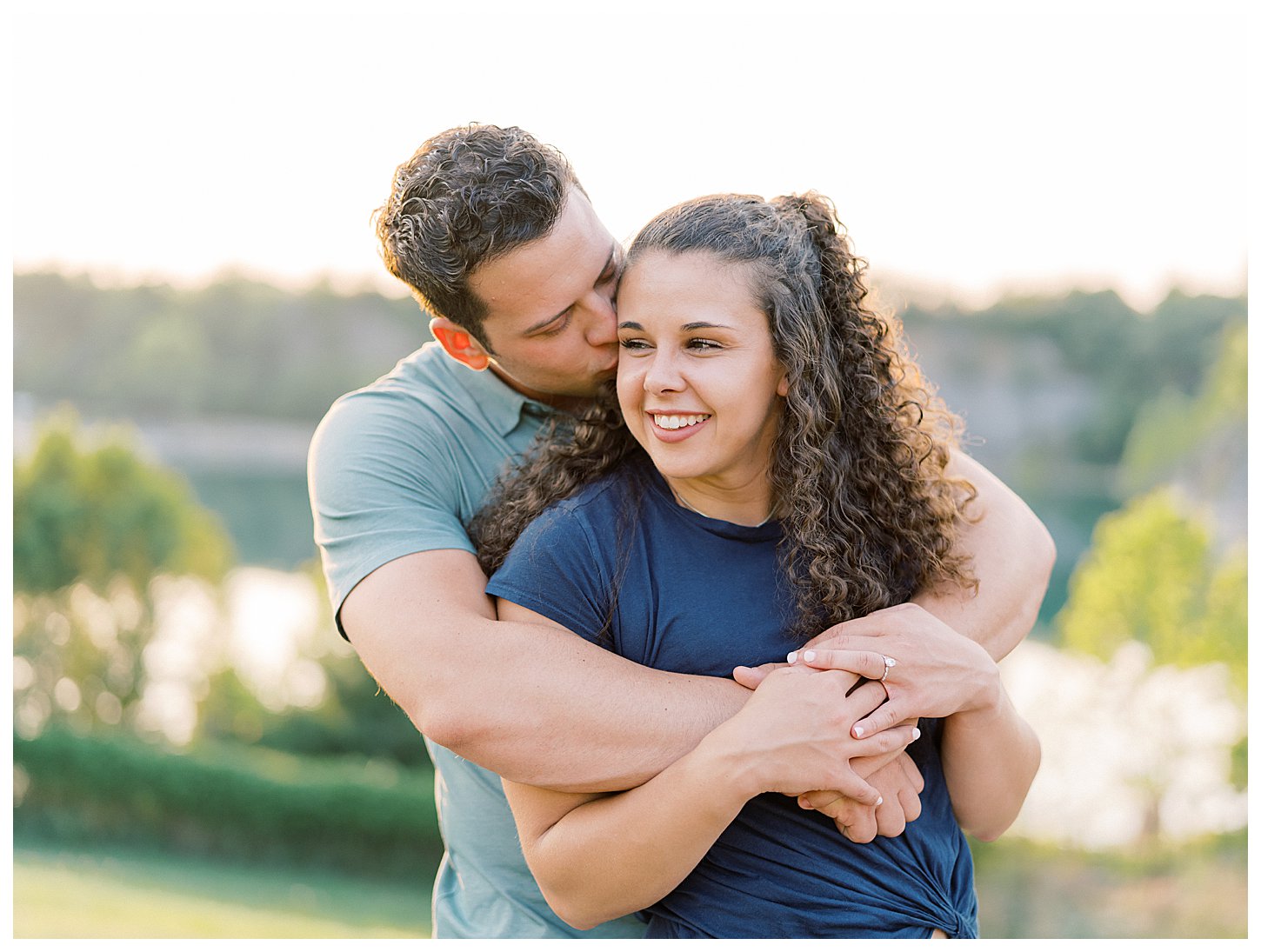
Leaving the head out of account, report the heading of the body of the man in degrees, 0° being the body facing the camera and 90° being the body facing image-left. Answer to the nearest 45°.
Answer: approximately 315°

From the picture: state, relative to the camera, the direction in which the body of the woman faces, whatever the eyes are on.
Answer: toward the camera

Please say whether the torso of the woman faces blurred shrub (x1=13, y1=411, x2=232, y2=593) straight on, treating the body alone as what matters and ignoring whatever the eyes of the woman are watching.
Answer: no

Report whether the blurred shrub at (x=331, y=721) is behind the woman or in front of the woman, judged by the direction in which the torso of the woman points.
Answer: behind

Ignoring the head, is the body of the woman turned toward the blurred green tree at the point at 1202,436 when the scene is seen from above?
no

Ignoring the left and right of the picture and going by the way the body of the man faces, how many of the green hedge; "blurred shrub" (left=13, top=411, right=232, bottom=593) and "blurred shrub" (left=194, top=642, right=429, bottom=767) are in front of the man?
0

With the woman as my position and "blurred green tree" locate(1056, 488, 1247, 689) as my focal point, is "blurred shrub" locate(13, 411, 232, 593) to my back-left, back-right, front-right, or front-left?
front-left

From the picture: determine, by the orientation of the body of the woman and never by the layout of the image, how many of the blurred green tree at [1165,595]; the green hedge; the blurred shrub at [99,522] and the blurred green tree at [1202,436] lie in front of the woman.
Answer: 0

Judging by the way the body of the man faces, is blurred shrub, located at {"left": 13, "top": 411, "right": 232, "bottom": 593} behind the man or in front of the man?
behind

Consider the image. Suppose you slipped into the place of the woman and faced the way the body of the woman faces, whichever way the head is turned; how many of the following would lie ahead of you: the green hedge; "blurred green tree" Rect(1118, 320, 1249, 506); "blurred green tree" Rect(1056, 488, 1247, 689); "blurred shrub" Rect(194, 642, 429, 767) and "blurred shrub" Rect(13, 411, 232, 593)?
0

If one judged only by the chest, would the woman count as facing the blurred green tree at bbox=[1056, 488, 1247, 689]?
no

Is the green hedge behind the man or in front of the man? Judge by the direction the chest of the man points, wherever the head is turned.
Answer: behind
